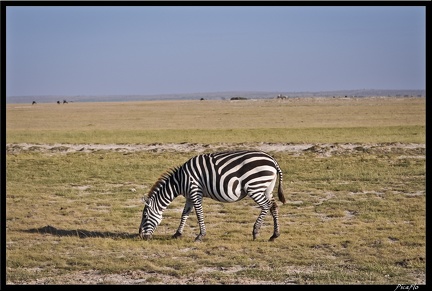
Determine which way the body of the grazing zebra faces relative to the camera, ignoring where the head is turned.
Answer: to the viewer's left
